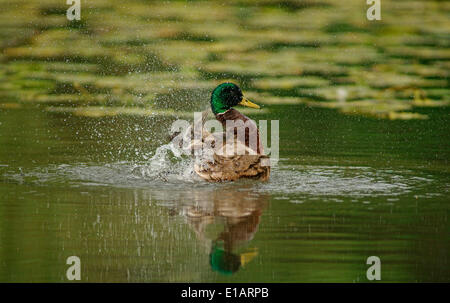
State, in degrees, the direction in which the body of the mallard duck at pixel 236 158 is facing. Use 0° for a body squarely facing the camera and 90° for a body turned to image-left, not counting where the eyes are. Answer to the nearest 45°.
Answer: approximately 270°
